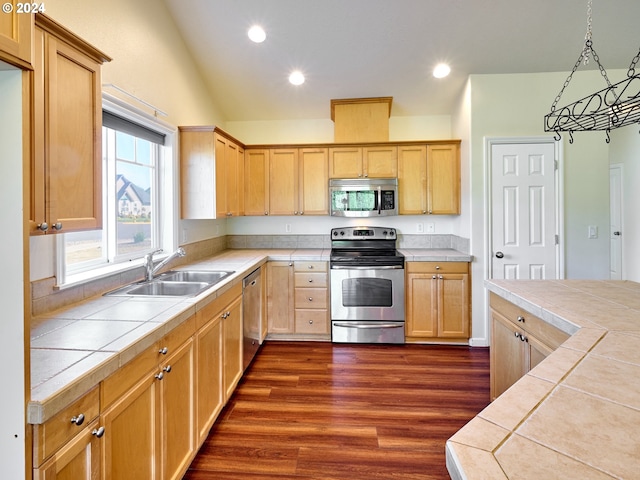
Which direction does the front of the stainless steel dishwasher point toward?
to the viewer's right

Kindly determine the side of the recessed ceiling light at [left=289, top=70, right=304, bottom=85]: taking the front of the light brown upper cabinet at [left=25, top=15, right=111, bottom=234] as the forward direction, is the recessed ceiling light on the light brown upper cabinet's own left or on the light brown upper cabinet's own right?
on the light brown upper cabinet's own left

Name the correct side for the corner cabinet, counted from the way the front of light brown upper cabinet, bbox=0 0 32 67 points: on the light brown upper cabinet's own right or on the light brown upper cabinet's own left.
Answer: on the light brown upper cabinet's own left

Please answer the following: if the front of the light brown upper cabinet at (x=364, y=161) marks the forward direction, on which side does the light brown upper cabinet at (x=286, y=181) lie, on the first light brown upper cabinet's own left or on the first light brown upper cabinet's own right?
on the first light brown upper cabinet's own right

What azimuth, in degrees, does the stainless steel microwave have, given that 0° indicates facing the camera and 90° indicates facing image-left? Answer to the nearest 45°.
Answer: approximately 0°

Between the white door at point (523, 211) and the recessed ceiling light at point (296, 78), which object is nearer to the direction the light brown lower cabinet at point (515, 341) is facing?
the recessed ceiling light
